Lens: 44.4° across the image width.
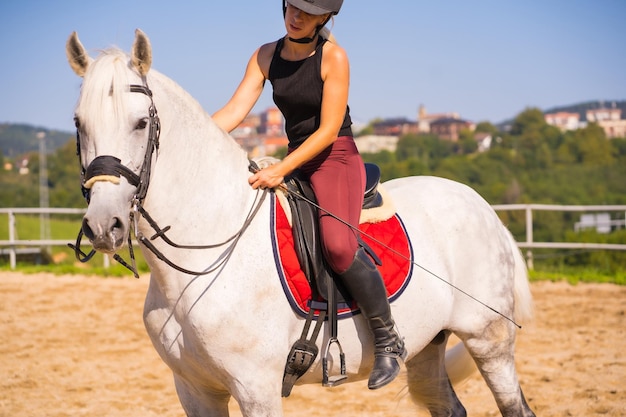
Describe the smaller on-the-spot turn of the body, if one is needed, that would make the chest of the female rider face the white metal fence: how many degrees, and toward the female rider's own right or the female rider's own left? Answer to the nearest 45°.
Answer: approximately 135° to the female rider's own right

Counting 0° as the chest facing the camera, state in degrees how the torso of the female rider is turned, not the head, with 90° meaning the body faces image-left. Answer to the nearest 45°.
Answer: approximately 45°

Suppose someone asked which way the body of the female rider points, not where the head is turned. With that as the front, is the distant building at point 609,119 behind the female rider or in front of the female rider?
behind

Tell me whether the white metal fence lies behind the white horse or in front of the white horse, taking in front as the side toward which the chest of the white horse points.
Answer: behind

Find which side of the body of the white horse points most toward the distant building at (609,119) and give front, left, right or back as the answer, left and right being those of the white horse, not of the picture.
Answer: back

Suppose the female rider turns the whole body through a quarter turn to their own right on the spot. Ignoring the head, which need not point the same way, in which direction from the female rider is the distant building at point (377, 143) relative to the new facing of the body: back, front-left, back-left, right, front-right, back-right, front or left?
front-right

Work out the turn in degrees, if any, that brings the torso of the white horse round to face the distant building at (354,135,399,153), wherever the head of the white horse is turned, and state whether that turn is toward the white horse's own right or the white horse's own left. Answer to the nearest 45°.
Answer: approximately 135° to the white horse's own right

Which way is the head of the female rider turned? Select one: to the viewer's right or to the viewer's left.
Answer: to the viewer's left

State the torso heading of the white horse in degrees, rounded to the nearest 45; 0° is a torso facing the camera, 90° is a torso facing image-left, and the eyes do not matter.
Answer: approximately 45°
